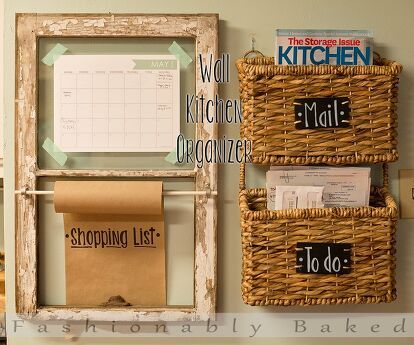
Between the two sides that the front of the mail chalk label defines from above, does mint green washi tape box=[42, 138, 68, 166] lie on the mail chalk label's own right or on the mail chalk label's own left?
on the mail chalk label's own right

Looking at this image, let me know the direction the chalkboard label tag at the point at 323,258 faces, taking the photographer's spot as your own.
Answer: facing the viewer

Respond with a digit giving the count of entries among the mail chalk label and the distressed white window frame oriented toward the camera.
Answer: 2

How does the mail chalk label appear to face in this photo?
toward the camera

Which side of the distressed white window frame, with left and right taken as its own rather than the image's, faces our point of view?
front

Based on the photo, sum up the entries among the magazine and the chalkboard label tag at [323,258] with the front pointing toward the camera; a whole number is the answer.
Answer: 2

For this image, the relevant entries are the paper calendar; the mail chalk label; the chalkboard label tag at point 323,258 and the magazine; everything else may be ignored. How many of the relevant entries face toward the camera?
4

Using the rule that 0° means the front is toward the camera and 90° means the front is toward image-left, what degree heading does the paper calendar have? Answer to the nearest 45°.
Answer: approximately 0°
